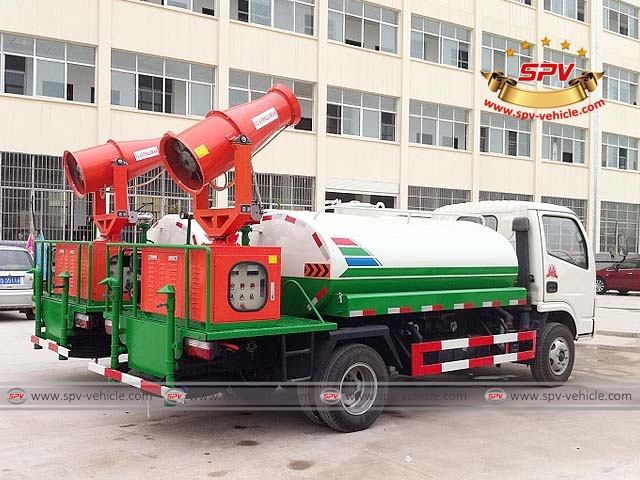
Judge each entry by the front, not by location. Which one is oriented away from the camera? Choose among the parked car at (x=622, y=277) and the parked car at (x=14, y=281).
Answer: the parked car at (x=14, y=281)

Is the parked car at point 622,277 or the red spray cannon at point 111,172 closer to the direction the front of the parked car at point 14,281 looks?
the parked car

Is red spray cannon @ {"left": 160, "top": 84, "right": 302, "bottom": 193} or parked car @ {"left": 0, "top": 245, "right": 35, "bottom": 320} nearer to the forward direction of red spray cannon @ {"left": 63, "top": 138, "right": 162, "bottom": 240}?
the parked car

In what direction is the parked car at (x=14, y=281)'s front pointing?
away from the camera

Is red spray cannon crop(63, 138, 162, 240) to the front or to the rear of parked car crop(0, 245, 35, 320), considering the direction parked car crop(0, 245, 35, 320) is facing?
to the rear

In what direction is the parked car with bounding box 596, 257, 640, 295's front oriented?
to the viewer's left
